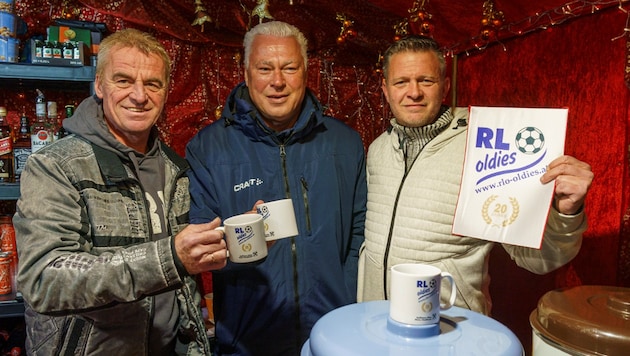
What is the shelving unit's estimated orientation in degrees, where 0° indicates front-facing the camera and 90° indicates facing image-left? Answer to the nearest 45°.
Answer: approximately 0°

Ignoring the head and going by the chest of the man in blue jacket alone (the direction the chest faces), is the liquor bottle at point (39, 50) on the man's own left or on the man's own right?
on the man's own right

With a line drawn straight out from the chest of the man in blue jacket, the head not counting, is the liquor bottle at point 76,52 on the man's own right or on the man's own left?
on the man's own right

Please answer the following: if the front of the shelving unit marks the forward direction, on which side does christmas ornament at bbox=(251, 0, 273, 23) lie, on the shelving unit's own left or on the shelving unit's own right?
on the shelving unit's own left

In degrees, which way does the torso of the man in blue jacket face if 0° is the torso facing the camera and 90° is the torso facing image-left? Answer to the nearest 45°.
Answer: approximately 0°

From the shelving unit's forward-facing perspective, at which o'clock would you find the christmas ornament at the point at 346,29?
The christmas ornament is roughly at 9 o'clock from the shelving unit.

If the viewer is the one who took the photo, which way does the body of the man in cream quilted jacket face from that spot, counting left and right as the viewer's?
facing the viewer and to the left of the viewer

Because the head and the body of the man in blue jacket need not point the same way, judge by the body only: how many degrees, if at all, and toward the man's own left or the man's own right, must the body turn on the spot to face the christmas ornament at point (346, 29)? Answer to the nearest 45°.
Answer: approximately 180°

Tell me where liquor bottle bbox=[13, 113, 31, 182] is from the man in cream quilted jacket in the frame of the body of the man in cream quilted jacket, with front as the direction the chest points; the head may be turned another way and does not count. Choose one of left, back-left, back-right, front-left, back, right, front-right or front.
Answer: front-right

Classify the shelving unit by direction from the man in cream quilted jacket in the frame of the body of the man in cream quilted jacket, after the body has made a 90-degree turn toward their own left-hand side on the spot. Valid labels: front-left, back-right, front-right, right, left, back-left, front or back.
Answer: back-right

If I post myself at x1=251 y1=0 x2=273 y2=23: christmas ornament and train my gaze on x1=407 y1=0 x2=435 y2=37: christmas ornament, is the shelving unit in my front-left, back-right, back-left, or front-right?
back-right
